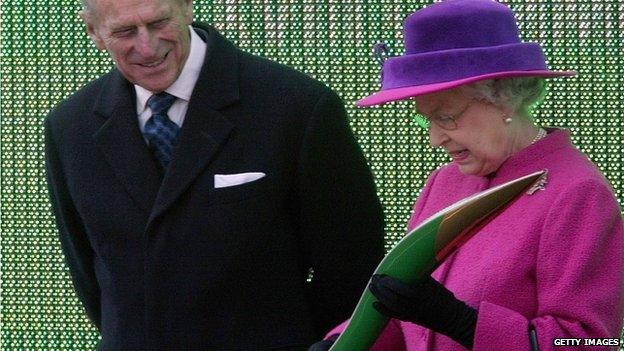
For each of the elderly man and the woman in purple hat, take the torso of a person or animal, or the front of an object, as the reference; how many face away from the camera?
0

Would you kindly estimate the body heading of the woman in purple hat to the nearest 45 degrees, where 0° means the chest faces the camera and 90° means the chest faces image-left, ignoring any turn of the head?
approximately 45°

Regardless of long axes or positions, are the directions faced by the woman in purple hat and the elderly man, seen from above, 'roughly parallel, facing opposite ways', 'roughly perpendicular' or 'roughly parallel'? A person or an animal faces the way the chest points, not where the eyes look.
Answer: roughly parallel

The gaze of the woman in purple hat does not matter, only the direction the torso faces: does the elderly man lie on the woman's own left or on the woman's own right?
on the woman's own right

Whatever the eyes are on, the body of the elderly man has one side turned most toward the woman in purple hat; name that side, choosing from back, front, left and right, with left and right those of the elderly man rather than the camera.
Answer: left

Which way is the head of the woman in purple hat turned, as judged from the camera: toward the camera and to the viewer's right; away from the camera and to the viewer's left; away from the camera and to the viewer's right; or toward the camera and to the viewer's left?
toward the camera and to the viewer's left

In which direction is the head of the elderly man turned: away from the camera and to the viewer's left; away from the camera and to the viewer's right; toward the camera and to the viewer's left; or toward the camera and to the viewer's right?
toward the camera and to the viewer's right

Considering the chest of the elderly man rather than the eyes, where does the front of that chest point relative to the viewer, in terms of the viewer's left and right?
facing the viewer and to the left of the viewer
